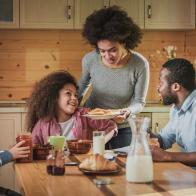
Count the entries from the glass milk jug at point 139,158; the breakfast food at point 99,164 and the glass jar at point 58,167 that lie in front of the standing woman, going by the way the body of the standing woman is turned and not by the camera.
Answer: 3

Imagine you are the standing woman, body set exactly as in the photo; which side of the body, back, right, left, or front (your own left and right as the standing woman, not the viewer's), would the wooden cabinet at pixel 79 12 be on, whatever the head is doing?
back

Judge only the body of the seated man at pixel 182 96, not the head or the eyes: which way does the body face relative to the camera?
to the viewer's left

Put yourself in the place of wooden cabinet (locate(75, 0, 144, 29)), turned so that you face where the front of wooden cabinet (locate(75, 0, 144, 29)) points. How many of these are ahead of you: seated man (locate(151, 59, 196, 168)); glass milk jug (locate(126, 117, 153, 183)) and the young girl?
3

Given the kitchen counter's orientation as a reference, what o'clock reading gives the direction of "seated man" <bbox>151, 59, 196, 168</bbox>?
The seated man is roughly at 11 o'clock from the kitchen counter.

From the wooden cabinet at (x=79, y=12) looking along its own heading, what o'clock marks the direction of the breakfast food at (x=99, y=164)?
The breakfast food is roughly at 12 o'clock from the wooden cabinet.
